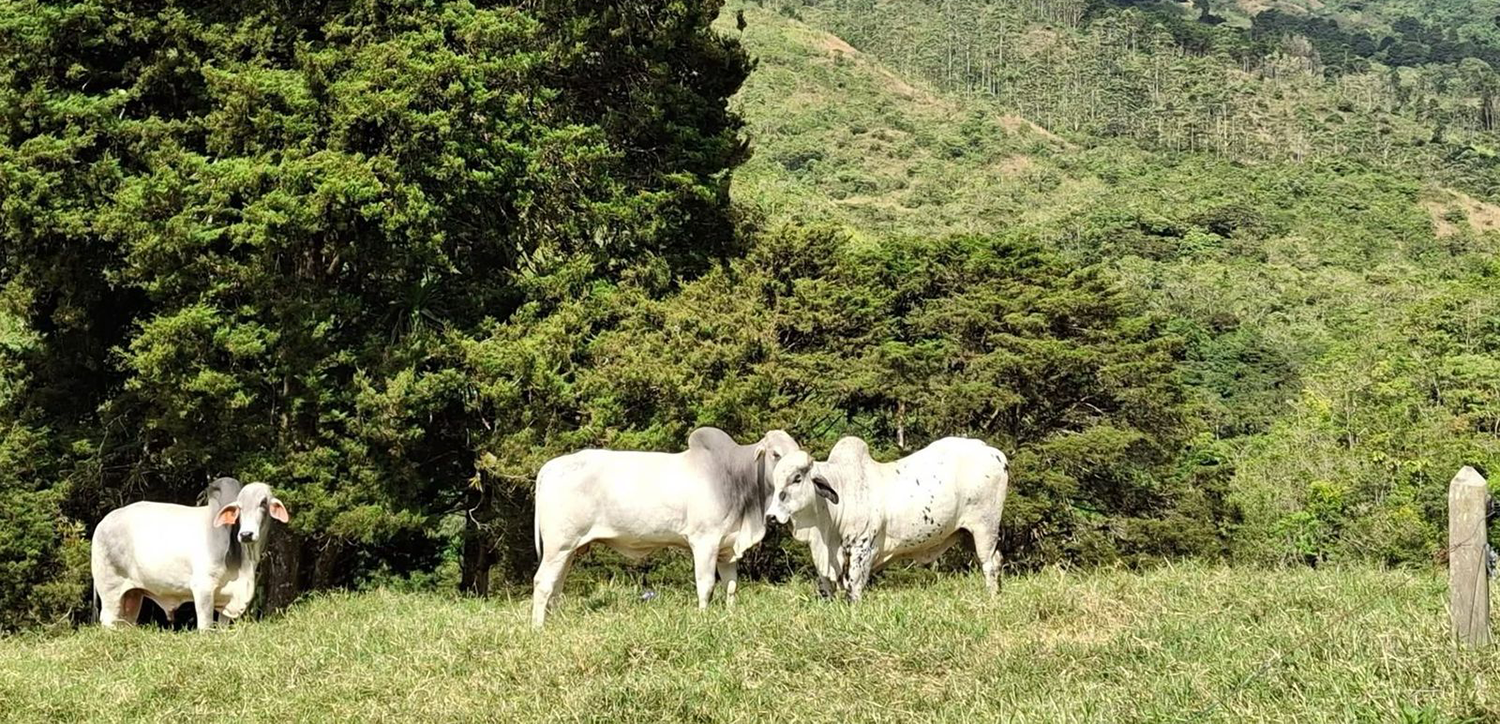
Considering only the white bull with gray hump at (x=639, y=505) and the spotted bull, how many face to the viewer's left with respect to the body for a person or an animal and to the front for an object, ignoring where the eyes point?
1

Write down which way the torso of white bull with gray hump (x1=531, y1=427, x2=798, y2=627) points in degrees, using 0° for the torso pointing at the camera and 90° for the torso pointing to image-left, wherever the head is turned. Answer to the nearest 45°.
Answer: approximately 270°

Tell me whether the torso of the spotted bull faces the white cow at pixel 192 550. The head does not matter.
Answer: yes

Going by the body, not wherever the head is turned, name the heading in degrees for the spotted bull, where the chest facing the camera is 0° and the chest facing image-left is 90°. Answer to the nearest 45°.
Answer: approximately 90°

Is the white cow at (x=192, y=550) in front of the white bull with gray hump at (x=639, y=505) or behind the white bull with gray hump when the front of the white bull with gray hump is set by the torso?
behind

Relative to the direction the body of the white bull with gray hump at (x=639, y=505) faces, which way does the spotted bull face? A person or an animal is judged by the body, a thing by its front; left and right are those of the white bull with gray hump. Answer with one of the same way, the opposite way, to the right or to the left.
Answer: the opposite way

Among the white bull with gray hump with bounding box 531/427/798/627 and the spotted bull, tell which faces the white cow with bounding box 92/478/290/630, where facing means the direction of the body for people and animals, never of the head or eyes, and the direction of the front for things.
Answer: the spotted bull

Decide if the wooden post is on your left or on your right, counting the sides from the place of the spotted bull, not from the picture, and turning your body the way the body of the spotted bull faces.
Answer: on your left

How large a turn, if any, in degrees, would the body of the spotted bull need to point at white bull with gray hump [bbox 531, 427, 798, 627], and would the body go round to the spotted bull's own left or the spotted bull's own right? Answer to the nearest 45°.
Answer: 0° — it already faces it
